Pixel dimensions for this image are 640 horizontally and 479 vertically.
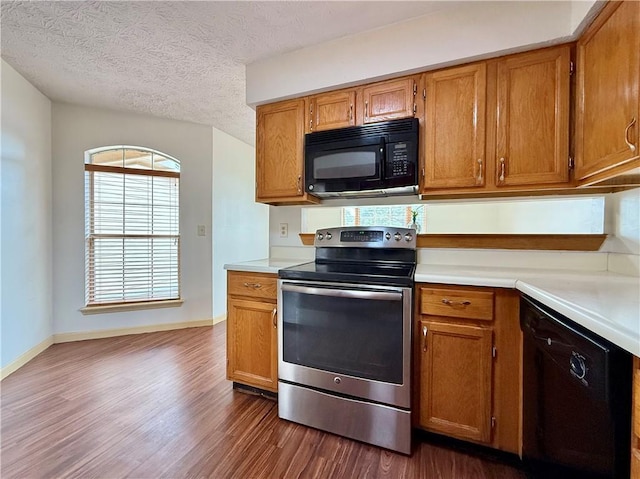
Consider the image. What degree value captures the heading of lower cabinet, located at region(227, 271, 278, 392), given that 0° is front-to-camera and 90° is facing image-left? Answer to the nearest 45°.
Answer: approximately 45°

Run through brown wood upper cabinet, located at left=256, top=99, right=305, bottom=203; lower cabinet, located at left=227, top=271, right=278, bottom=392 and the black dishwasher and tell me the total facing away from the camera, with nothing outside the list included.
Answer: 0

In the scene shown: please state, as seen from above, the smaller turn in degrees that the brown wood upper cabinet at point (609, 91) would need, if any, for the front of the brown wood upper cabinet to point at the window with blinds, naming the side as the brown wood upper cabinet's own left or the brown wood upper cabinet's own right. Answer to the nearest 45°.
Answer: approximately 45° to the brown wood upper cabinet's own right

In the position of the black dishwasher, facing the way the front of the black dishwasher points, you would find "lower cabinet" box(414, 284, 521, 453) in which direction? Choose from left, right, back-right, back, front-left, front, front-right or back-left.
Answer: right

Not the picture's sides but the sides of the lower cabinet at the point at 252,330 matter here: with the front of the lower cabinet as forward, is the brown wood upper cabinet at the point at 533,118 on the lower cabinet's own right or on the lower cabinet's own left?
on the lower cabinet's own left

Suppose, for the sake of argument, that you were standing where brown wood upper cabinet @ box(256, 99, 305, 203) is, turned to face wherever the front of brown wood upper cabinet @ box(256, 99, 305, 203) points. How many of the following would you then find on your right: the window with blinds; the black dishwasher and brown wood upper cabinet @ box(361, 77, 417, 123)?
1

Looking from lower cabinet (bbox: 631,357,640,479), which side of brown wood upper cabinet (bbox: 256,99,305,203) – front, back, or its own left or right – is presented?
left

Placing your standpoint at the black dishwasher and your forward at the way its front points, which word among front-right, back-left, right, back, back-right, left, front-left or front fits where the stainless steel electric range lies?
front-right

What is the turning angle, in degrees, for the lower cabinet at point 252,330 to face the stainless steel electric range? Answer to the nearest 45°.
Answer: approximately 90° to its left

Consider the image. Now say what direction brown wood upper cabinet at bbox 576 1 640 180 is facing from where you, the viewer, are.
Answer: facing the viewer and to the left of the viewer

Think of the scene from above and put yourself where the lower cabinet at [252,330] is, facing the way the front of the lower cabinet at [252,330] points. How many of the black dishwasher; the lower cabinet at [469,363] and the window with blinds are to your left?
2

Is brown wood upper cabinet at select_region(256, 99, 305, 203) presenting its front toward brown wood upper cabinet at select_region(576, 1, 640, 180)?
no

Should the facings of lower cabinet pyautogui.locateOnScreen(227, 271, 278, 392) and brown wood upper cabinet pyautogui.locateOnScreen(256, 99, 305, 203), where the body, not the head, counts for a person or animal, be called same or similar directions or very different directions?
same or similar directions

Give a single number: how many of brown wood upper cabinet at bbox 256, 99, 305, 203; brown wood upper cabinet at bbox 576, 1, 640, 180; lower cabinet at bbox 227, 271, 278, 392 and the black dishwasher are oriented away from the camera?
0
